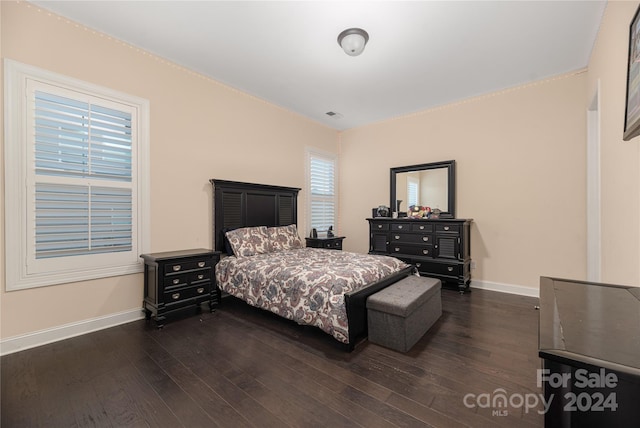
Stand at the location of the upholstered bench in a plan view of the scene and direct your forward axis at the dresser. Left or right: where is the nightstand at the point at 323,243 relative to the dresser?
left

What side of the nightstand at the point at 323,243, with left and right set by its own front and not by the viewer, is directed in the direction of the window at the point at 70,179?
right

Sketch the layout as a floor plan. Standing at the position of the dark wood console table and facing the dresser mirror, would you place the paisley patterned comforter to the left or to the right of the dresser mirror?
left

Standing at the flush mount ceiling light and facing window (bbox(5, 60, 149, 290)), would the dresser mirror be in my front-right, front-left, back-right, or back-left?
back-right

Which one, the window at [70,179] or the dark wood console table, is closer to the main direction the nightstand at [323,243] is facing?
the dark wood console table

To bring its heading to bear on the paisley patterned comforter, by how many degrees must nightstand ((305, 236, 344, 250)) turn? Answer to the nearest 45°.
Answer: approximately 45° to its right

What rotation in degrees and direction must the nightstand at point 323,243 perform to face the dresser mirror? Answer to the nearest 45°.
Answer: approximately 45° to its left

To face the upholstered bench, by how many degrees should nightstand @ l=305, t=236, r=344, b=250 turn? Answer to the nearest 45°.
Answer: approximately 45° to its right

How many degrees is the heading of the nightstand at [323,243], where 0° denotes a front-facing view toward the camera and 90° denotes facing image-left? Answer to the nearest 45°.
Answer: approximately 315°
